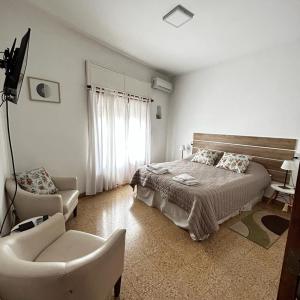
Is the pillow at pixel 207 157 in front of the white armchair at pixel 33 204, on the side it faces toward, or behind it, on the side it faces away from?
in front

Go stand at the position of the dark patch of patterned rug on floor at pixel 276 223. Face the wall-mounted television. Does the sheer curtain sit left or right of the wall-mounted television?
right

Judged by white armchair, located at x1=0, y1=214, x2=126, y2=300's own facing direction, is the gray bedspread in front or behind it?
in front

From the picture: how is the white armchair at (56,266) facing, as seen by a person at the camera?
facing away from the viewer and to the right of the viewer

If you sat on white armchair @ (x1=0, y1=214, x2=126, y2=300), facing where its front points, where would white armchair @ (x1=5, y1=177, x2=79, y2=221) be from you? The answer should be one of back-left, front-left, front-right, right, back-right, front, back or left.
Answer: front-left

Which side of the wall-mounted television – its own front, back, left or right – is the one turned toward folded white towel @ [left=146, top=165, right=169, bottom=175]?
front

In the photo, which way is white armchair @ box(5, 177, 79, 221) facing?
to the viewer's right

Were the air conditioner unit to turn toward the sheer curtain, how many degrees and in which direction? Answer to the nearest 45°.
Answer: approximately 90° to its right

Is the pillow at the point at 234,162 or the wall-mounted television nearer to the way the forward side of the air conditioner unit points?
the pillow

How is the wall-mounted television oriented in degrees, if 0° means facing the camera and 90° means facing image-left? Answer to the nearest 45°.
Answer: approximately 270°

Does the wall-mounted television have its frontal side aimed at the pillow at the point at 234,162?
yes

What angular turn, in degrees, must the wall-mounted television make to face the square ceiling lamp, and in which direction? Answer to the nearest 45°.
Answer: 0° — it already faces it

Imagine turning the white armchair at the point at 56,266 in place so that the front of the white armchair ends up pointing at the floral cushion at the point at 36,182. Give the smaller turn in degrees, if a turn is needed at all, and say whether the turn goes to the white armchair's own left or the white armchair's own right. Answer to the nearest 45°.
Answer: approximately 45° to the white armchair's own left
